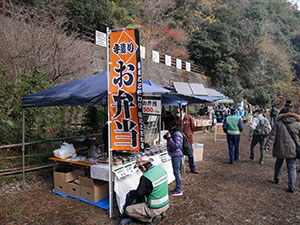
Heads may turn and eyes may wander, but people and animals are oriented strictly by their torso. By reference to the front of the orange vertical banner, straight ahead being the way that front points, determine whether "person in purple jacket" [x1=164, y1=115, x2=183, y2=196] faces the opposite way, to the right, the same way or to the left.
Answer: to the right

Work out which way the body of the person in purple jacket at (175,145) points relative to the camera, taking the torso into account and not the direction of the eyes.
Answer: to the viewer's left

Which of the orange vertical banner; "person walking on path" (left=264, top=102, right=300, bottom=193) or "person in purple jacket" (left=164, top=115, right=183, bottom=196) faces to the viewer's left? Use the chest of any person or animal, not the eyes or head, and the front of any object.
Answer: the person in purple jacket

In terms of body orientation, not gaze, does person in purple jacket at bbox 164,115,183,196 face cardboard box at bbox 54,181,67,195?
yes

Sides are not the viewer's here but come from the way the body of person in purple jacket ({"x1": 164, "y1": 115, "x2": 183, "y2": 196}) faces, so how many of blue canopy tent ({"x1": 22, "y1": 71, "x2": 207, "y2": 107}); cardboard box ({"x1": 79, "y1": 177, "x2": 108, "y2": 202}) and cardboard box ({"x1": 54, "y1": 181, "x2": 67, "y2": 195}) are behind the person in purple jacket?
0

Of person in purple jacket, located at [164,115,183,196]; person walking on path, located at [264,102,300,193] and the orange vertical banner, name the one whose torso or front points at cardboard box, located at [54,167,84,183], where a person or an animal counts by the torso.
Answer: the person in purple jacket

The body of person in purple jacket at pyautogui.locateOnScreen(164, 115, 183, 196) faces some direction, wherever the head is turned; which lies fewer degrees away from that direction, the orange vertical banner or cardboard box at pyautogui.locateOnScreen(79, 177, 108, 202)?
the cardboard box

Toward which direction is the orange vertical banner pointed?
toward the camera

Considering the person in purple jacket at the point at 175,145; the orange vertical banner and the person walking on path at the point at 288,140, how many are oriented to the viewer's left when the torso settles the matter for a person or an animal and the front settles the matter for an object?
1

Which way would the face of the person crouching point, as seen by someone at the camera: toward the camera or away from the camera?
away from the camera
